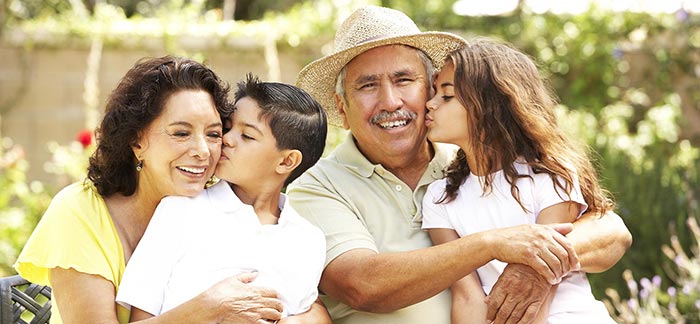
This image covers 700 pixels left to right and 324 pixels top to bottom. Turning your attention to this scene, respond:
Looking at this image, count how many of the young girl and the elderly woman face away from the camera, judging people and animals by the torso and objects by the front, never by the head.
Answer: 0

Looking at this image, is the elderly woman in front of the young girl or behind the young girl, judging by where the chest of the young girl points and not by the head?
in front

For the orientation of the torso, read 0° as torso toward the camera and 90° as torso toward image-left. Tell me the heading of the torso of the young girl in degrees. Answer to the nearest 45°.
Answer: approximately 45°

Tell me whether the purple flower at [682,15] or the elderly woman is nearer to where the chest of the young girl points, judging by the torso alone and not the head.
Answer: the elderly woman

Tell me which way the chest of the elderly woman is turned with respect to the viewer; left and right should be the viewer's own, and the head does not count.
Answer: facing the viewer and to the right of the viewer

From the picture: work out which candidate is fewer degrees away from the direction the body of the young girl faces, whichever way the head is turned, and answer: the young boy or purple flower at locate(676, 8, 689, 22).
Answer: the young boy

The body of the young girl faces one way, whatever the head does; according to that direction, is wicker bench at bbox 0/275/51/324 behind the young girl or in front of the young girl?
in front
